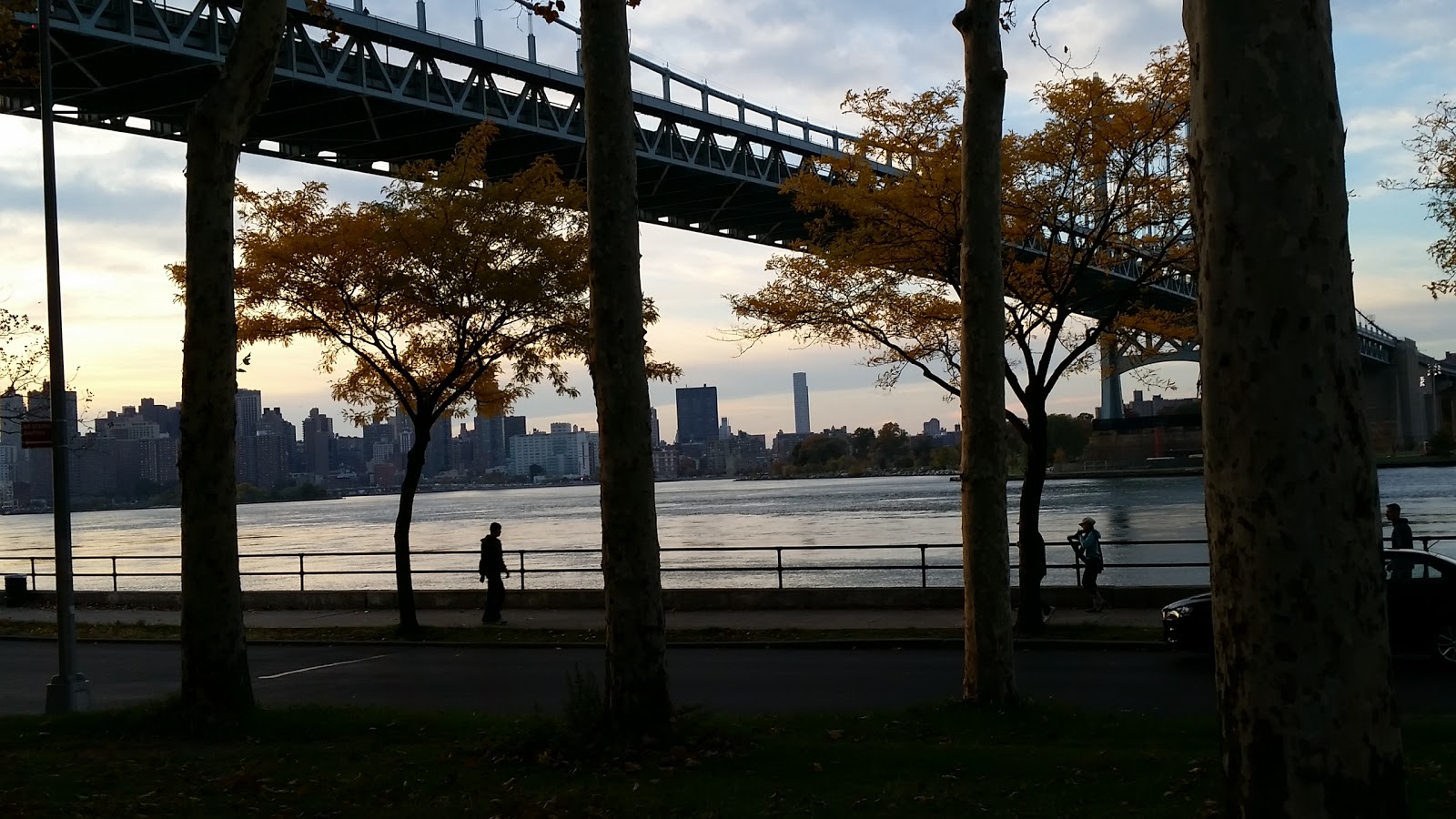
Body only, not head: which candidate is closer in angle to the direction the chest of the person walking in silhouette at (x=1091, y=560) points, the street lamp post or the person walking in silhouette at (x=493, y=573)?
the person walking in silhouette

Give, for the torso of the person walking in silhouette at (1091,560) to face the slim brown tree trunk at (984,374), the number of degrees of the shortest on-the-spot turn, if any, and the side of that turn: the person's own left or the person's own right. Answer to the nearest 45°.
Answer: approximately 90° to the person's own left

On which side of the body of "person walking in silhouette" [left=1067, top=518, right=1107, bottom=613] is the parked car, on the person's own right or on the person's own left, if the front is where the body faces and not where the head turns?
on the person's own left

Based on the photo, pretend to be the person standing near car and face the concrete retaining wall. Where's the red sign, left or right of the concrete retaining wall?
left

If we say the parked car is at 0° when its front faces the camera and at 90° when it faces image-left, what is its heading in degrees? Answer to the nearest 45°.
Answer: approximately 90°

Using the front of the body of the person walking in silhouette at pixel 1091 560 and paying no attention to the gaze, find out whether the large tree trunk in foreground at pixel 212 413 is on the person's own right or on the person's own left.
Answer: on the person's own left

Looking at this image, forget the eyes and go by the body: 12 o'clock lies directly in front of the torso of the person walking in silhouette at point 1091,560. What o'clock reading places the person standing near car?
The person standing near car is roughly at 6 o'clock from the person walking in silhouette.

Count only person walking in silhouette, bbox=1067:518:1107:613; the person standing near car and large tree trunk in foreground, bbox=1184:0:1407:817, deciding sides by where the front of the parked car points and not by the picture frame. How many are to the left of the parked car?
1

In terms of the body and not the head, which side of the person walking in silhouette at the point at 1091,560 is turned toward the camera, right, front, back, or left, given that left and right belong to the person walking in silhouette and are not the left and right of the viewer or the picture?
left

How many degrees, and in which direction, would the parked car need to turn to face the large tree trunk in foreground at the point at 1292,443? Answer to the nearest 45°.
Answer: approximately 90° to its left

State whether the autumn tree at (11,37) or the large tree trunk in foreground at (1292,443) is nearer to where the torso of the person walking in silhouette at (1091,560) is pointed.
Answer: the autumn tree

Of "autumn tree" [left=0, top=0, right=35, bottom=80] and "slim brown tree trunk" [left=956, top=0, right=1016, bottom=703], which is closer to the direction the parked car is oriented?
the autumn tree

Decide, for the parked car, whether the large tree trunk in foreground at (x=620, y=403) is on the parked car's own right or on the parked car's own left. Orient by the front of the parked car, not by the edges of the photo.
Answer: on the parked car's own left

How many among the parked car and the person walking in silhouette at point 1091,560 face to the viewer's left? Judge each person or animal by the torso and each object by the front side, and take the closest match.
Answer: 2
